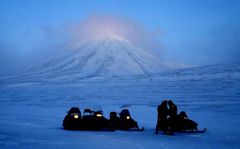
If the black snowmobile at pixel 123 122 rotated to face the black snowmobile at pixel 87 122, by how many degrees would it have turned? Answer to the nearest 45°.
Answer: approximately 135° to its right

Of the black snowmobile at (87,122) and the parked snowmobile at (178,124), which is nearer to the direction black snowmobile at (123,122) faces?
the parked snowmobile

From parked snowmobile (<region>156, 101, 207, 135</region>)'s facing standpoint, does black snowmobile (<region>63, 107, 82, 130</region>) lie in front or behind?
behind

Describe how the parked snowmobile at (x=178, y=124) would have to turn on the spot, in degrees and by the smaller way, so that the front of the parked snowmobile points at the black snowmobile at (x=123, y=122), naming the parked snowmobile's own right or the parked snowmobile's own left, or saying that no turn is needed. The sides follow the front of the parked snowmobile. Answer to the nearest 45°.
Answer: approximately 180°

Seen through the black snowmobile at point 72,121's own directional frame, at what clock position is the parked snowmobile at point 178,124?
The parked snowmobile is roughly at 11 o'clock from the black snowmobile.

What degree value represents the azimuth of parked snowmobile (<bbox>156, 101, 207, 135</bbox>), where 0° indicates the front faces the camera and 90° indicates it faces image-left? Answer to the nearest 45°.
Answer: approximately 270°
